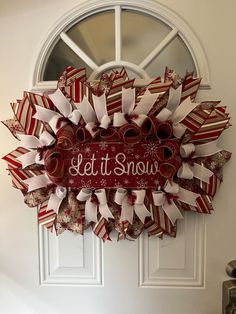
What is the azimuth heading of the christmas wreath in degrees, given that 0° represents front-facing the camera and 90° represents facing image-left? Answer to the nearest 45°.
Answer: approximately 0°
